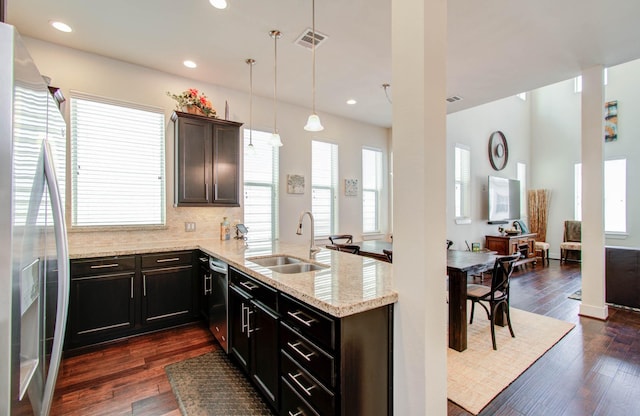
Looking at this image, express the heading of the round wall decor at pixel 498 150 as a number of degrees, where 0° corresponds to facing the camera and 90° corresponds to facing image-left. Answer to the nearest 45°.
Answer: approximately 315°

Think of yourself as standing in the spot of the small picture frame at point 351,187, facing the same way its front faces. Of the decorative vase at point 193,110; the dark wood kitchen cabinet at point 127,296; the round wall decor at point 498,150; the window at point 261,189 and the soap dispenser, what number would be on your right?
4

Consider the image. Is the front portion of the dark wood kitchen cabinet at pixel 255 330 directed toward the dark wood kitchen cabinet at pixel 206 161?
no

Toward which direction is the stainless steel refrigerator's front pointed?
to the viewer's right

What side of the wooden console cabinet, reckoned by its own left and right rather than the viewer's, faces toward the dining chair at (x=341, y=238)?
right

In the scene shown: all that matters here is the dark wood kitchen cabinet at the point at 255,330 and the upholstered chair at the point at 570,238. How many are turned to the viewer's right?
0

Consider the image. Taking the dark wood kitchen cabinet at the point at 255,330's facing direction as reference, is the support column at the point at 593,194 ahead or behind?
behind

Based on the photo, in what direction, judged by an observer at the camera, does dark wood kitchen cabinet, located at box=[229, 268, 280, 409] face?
facing the viewer and to the left of the viewer

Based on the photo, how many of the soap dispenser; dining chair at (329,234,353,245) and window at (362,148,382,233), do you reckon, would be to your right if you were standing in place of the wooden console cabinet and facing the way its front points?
3

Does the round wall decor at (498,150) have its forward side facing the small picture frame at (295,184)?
no

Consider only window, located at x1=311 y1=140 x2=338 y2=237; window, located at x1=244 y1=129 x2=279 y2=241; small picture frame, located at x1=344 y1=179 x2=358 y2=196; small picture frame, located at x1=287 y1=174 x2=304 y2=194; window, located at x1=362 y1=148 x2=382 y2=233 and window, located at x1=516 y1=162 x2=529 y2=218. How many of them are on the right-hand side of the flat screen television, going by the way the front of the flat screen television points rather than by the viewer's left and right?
5

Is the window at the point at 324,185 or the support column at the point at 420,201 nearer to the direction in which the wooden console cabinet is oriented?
the support column

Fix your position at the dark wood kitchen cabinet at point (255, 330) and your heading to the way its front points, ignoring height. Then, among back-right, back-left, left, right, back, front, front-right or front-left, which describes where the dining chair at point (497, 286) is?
back-left

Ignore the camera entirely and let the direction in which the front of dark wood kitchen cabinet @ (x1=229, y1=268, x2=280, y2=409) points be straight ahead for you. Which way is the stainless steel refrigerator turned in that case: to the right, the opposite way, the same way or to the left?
the opposite way

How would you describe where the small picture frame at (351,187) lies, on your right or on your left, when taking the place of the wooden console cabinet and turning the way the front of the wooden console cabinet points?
on your right

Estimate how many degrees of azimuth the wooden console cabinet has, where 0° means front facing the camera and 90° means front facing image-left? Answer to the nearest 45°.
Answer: approximately 315°

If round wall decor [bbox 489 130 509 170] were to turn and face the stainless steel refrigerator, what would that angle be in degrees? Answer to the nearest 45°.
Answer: approximately 45° to its right

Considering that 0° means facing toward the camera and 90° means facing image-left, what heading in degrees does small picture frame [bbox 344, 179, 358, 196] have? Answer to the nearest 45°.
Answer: approximately 315°

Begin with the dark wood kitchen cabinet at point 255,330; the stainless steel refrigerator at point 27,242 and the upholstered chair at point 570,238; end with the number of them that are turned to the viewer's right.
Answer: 1
